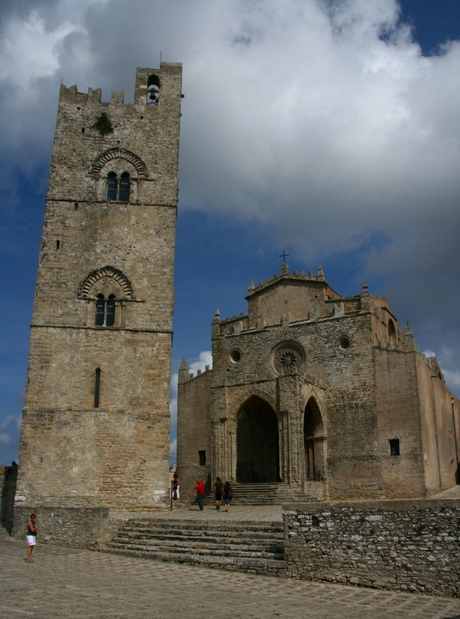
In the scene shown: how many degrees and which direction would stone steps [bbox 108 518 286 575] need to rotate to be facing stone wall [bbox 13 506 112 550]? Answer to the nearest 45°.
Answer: approximately 90° to its right

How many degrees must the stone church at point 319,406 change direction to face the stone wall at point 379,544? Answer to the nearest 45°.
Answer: approximately 45° to its left

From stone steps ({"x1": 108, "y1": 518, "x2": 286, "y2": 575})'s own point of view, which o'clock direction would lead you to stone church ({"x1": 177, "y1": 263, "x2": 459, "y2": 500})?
The stone church is roughly at 5 o'clock from the stone steps.

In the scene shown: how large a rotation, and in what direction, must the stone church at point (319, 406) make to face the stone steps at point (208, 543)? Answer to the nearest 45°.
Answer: approximately 45° to its left

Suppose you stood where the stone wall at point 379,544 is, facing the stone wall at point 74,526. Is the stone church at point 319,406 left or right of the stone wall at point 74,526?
right

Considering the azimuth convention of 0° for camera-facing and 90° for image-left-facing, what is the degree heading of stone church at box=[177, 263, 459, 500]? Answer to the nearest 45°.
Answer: approximately 45°

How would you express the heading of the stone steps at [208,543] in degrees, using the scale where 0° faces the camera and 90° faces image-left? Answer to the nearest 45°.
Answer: approximately 45°
